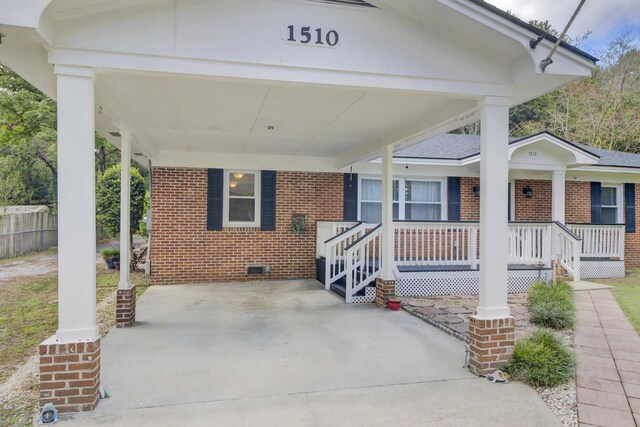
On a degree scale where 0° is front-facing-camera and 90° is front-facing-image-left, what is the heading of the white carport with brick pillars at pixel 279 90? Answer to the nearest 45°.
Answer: approximately 0°

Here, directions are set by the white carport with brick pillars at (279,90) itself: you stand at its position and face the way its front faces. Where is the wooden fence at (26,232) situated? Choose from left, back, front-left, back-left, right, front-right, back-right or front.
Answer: back-right
